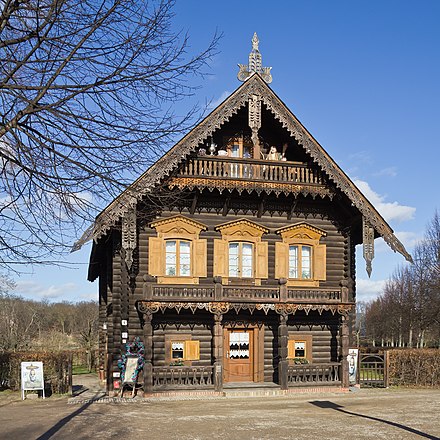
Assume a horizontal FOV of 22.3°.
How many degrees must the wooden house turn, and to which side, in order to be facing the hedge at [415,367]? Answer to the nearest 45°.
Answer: approximately 135° to its left

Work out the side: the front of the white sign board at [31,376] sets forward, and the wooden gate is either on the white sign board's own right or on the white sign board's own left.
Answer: on the white sign board's own left

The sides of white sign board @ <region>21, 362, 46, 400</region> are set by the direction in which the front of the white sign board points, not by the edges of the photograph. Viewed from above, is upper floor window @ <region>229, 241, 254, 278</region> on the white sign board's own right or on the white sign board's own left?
on the white sign board's own left

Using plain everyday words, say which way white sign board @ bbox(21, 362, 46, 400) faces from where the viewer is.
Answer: facing the viewer

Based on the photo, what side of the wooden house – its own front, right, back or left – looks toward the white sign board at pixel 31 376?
right

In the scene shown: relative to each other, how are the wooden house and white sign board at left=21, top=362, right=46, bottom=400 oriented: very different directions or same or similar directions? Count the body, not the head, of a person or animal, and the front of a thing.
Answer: same or similar directions

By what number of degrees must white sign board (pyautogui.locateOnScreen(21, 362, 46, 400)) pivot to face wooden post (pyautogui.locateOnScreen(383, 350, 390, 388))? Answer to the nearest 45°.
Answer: approximately 90° to its left

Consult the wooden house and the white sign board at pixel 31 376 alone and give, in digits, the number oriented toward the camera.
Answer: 2

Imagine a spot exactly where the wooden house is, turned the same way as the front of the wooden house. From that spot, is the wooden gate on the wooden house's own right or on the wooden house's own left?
on the wooden house's own left

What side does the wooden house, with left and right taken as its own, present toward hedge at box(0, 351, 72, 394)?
right

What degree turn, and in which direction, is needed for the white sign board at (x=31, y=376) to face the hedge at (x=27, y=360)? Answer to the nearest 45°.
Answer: approximately 180°

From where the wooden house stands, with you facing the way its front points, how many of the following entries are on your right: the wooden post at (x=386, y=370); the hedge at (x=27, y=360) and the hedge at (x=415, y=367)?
1

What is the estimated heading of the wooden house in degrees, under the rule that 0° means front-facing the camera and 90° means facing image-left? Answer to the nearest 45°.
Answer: approximately 0°
